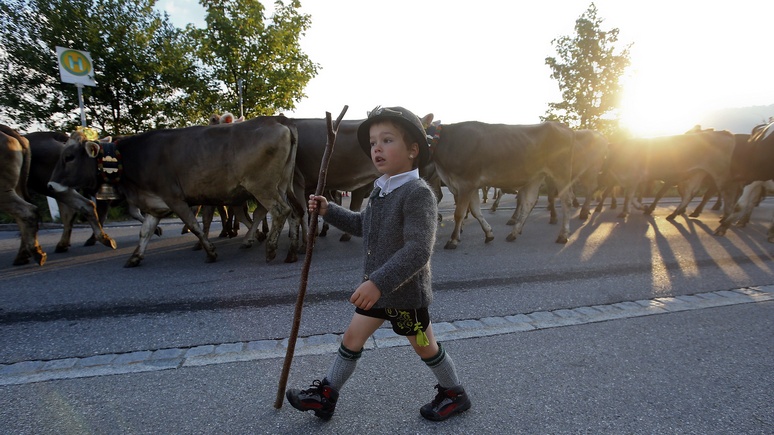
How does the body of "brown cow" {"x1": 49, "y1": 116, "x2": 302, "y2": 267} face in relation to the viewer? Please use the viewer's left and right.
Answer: facing to the left of the viewer

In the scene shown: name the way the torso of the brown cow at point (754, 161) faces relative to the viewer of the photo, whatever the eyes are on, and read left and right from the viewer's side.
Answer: facing to the left of the viewer

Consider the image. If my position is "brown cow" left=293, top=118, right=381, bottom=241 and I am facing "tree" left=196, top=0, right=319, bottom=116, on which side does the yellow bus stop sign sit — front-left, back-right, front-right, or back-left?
front-left

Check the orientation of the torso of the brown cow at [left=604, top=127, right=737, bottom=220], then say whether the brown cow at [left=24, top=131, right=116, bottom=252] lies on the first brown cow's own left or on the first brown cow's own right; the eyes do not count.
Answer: on the first brown cow's own left

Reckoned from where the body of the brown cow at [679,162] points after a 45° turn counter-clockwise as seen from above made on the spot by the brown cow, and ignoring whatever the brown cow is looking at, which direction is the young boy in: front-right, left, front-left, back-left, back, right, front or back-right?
front-left

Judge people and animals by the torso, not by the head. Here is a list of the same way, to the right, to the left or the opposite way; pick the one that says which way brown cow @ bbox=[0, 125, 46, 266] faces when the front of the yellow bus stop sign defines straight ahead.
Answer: to the right

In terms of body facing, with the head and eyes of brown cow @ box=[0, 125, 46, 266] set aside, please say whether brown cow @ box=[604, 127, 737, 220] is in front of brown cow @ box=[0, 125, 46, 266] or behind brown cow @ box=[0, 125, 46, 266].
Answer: behind

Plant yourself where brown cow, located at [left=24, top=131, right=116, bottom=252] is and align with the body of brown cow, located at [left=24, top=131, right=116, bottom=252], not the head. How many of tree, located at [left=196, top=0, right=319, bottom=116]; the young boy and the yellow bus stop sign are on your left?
1

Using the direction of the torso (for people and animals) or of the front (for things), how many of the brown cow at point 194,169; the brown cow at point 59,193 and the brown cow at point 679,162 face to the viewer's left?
3

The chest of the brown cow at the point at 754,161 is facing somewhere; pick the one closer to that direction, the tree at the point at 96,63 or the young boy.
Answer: the tree

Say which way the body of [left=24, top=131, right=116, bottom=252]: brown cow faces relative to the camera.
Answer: to the viewer's left

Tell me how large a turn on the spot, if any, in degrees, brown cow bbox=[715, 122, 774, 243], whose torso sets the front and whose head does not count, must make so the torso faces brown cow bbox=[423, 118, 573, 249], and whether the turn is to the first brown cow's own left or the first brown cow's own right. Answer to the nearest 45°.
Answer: approximately 45° to the first brown cow's own left

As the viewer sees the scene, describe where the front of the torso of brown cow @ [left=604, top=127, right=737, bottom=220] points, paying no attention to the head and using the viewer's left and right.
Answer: facing to the left of the viewer

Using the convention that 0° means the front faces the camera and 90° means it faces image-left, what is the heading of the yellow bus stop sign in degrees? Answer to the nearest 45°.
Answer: approximately 0°

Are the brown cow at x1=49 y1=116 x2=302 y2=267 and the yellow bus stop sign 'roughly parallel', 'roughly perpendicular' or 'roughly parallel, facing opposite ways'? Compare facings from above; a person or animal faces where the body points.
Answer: roughly perpendicular

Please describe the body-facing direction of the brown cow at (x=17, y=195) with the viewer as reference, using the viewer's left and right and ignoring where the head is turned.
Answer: facing to the left of the viewer

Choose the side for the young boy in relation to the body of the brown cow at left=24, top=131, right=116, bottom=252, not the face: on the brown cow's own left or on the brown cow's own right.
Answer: on the brown cow's own left
